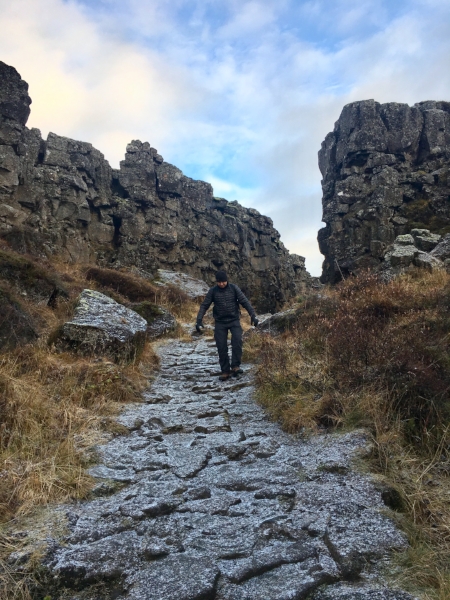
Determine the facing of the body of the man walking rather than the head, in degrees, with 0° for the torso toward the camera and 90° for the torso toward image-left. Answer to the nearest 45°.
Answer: approximately 0°

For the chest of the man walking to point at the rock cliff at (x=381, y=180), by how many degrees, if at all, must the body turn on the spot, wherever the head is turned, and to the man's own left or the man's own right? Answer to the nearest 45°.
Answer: approximately 135° to the man's own left

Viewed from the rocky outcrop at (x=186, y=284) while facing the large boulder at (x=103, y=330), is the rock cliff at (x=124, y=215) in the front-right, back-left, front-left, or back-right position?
back-right

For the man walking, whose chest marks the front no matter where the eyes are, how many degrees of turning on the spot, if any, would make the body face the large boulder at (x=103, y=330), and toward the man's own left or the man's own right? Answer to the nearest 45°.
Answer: approximately 90° to the man's own right

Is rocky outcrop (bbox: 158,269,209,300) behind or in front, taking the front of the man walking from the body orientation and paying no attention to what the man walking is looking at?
behind

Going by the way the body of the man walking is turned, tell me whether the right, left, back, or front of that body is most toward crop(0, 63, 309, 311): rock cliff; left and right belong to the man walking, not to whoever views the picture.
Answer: back

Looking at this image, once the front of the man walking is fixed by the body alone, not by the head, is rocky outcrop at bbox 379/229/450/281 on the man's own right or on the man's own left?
on the man's own left

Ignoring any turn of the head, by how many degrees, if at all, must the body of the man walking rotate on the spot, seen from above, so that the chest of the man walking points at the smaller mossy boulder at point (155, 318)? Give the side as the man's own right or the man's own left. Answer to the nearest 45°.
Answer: approximately 135° to the man's own right
